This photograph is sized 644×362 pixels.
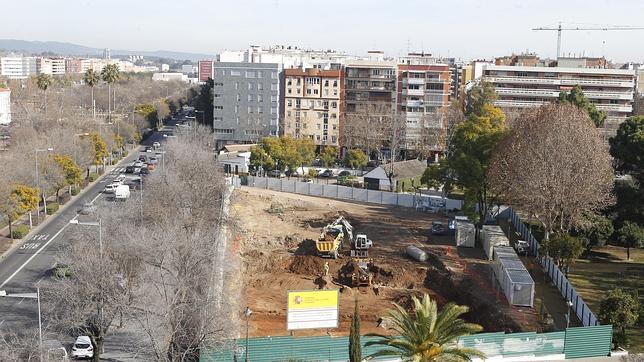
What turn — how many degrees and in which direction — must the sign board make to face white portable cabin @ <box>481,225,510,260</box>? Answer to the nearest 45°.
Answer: approximately 135° to its left

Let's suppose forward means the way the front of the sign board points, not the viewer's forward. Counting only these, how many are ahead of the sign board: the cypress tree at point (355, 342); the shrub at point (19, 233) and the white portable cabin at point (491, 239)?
1

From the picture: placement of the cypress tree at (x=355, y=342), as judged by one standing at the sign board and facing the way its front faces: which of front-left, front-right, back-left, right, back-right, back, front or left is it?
front

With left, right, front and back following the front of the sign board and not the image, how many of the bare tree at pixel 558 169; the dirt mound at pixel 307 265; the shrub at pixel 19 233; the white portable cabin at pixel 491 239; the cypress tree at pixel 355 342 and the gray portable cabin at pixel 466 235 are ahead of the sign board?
1

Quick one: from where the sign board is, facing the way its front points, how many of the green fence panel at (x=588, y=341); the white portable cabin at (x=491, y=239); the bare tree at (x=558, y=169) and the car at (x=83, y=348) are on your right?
1

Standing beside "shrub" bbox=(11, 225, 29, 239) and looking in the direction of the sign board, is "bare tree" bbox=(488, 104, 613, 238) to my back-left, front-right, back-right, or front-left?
front-left

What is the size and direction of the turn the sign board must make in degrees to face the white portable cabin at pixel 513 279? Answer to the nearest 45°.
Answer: approximately 135° to its left

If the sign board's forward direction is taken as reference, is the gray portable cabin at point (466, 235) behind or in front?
behind

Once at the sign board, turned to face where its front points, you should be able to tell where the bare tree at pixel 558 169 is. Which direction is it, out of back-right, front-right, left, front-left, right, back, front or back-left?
back-left

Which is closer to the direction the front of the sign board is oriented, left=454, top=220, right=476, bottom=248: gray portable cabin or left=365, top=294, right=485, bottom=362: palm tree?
the palm tree

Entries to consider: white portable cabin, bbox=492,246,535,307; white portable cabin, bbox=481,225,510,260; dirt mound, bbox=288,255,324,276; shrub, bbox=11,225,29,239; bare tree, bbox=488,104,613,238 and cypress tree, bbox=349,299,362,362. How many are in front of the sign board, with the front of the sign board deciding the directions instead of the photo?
1

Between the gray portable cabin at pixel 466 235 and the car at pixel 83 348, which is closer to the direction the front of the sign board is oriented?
the car

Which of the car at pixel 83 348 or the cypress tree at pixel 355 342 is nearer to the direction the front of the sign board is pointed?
the cypress tree

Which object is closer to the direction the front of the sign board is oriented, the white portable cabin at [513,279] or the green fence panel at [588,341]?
the green fence panel

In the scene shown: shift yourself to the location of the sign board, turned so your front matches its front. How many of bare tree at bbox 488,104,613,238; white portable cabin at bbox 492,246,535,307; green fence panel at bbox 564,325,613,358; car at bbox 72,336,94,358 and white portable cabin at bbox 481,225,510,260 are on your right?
1

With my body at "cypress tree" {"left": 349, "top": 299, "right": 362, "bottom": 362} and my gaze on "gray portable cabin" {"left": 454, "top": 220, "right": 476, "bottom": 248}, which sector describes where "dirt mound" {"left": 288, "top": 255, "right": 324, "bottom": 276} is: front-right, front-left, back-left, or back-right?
front-left

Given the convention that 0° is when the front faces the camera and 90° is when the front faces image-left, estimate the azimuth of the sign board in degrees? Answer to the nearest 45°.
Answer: approximately 0°
